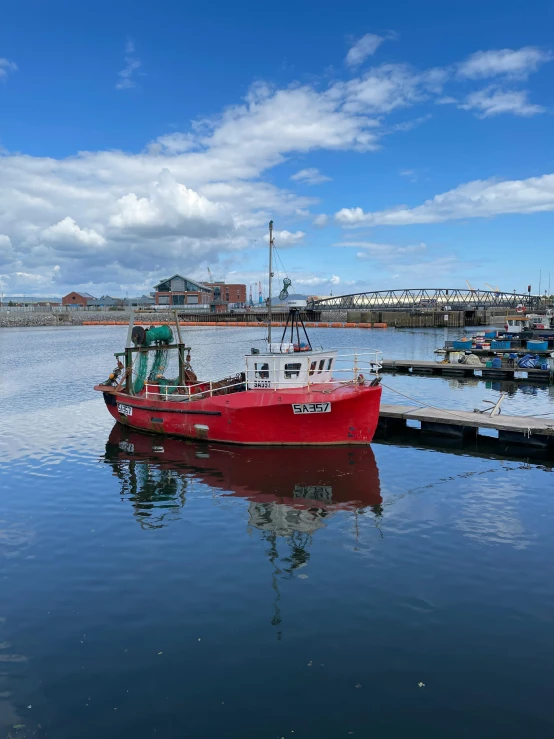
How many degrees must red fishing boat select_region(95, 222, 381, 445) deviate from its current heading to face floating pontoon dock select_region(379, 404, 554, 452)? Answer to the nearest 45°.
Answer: approximately 45° to its left

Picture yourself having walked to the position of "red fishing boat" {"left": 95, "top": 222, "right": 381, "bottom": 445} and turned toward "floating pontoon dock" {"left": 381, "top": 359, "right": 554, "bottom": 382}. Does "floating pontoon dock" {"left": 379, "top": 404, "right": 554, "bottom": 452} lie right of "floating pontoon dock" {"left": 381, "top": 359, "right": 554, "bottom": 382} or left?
right

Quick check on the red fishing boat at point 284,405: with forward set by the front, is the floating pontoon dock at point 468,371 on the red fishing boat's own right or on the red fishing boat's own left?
on the red fishing boat's own left

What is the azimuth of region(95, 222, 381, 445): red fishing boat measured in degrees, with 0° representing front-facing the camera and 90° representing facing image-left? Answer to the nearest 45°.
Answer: approximately 315°
